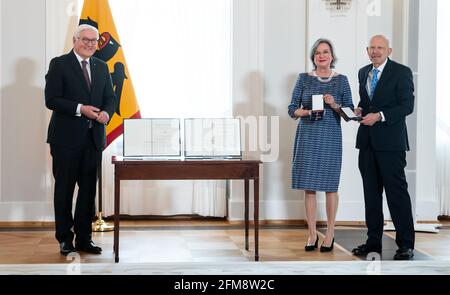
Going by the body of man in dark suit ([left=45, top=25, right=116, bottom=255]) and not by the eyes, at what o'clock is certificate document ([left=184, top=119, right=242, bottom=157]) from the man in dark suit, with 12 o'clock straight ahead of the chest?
The certificate document is roughly at 11 o'clock from the man in dark suit.

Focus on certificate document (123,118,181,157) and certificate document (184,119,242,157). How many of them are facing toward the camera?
2

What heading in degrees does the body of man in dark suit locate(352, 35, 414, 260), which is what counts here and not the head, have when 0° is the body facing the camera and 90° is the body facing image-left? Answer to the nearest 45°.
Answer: approximately 45°

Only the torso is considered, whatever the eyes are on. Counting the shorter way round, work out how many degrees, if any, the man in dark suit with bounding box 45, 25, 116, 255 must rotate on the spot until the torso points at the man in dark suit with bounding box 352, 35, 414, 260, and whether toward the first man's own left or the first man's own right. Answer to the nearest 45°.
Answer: approximately 45° to the first man's own left
